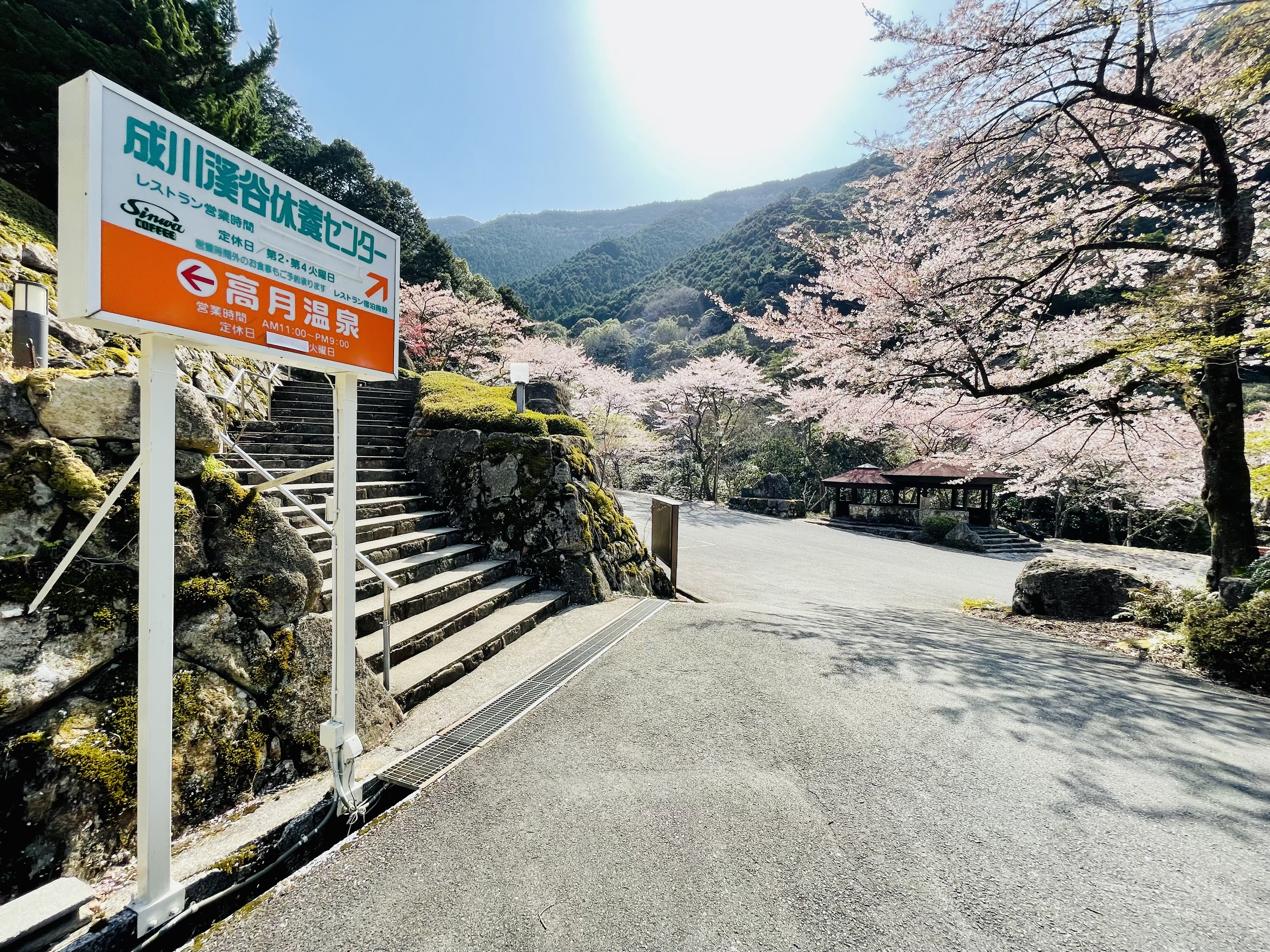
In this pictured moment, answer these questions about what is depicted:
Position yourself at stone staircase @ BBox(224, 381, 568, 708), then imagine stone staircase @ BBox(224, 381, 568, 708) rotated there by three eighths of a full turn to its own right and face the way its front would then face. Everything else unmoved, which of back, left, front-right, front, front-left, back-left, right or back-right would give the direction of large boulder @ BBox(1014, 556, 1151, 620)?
back

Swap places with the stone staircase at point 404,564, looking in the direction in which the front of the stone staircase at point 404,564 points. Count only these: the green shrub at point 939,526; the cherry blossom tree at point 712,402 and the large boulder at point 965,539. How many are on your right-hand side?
0

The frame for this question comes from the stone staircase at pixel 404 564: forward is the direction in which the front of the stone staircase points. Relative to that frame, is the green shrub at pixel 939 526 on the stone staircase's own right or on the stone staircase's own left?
on the stone staircase's own left

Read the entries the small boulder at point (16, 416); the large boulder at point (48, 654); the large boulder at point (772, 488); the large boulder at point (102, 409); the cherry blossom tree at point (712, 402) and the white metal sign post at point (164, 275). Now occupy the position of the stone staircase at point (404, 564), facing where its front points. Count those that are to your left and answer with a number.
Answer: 2

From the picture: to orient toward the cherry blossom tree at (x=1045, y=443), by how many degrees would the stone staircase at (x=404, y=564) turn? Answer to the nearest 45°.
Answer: approximately 45° to its left

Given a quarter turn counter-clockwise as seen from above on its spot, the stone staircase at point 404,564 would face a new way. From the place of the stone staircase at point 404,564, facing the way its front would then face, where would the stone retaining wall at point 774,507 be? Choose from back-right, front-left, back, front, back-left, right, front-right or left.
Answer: front

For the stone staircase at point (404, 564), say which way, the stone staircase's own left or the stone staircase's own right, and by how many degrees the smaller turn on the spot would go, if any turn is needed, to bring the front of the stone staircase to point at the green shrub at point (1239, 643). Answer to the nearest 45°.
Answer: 0° — it already faces it

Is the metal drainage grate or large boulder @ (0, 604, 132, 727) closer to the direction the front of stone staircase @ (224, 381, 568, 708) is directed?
the metal drainage grate

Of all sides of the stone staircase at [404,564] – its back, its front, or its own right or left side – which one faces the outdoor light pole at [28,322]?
right

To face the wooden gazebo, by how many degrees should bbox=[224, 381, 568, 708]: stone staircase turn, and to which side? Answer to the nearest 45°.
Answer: approximately 90° to its left

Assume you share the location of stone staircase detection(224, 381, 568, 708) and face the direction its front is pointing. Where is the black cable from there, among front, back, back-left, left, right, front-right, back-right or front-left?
front-right

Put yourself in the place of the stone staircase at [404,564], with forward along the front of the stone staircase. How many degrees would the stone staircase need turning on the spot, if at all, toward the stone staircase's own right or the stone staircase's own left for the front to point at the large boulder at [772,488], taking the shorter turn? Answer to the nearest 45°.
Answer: approximately 90° to the stone staircase's own left

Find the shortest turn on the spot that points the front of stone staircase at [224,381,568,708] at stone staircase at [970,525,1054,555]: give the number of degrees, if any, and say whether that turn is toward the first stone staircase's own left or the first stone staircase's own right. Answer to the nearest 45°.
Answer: approximately 45° to the first stone staircase's own left

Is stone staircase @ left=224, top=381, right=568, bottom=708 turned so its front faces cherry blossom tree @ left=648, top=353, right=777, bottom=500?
no

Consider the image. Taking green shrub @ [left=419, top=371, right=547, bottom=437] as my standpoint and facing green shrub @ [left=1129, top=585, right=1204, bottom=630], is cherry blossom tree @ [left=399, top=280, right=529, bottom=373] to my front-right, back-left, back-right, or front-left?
back-left

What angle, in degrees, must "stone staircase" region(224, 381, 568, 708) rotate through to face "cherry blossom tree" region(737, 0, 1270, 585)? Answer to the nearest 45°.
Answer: approximately 45° to its left

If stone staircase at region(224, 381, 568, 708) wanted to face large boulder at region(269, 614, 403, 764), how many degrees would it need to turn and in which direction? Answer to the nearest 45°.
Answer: approximately 45° to its right

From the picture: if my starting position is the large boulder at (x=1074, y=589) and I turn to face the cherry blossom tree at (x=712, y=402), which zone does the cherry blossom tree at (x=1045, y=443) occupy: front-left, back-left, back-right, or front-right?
front-right

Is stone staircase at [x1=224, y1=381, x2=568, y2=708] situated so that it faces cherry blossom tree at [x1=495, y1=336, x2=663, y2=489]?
no

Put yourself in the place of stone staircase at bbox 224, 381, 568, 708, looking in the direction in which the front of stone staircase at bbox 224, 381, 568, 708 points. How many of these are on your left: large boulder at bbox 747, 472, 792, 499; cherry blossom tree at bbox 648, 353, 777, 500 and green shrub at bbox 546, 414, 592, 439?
3

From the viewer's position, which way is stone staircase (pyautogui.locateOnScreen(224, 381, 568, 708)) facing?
facing the viewer and to the right of the viewer
